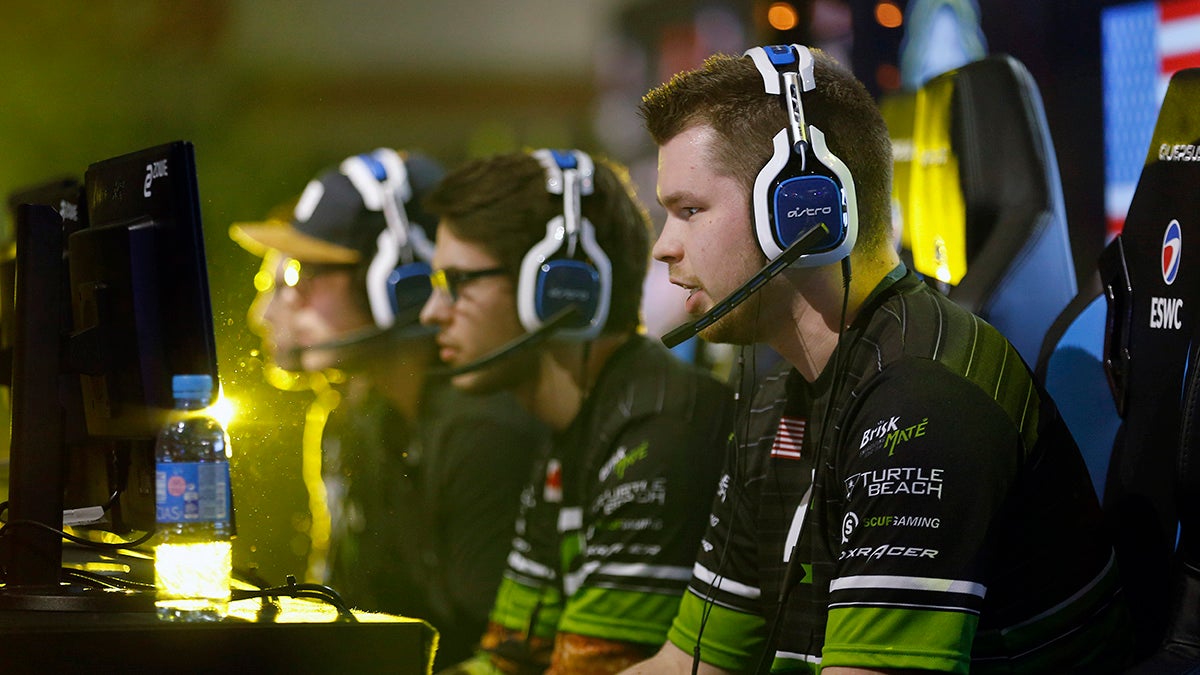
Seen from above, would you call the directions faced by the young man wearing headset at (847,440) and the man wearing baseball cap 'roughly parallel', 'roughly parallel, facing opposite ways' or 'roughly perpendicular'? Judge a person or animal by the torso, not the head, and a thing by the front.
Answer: roughly parallel

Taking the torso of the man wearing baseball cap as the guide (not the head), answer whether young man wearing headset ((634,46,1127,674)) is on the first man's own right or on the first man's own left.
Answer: on the first man's own left

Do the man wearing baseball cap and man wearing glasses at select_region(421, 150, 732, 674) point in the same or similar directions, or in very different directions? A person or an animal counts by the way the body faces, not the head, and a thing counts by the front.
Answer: same or similar directions

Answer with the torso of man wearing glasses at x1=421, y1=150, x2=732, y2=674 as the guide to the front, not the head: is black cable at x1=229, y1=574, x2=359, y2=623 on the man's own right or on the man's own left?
on the man's own left

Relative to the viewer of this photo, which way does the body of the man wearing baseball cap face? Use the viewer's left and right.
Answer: facing to the left of the viewer

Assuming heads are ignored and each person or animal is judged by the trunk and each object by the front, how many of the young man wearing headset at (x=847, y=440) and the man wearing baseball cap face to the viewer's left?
2

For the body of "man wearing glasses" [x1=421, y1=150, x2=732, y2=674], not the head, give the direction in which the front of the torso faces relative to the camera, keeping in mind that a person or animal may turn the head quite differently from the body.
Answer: to the viewer's left

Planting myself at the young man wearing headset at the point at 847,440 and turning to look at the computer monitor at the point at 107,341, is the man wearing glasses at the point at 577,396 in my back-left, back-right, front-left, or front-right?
front-right

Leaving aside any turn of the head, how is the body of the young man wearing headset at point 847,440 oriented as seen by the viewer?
to the viewer's left

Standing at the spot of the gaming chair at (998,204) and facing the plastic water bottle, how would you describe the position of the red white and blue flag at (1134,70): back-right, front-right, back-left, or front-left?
back-right
